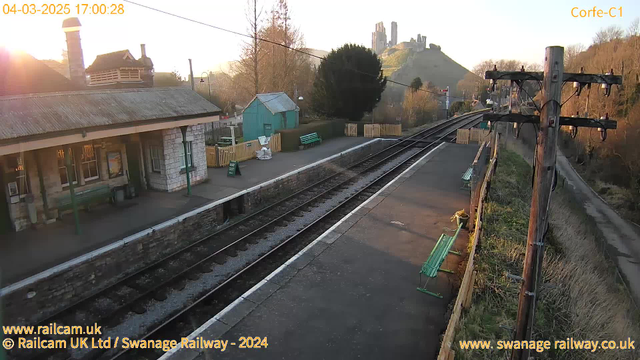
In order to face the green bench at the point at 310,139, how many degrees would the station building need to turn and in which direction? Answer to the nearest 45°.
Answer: approximately 90° to its left

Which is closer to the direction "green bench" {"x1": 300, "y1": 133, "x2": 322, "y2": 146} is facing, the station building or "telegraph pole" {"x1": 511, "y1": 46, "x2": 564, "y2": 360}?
the telegraph pole

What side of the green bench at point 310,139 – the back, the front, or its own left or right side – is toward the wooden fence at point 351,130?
left

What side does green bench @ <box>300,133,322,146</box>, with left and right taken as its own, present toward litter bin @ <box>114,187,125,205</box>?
right

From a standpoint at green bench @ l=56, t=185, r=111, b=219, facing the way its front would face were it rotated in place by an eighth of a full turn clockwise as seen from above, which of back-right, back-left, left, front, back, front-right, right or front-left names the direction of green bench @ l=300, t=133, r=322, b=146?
back-left

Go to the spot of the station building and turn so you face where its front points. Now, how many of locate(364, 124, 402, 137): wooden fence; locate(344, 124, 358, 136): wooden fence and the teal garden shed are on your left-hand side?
3

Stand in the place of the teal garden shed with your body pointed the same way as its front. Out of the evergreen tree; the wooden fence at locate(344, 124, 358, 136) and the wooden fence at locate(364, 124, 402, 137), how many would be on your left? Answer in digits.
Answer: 3

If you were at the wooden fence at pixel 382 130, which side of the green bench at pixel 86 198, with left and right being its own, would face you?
left

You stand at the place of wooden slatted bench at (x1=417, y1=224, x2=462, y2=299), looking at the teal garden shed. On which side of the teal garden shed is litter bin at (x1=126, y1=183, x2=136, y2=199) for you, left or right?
left

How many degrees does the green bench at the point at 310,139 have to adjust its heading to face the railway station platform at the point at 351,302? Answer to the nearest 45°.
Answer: approximately 45° to its right

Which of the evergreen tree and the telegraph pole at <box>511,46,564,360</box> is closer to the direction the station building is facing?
the telegraph pole
